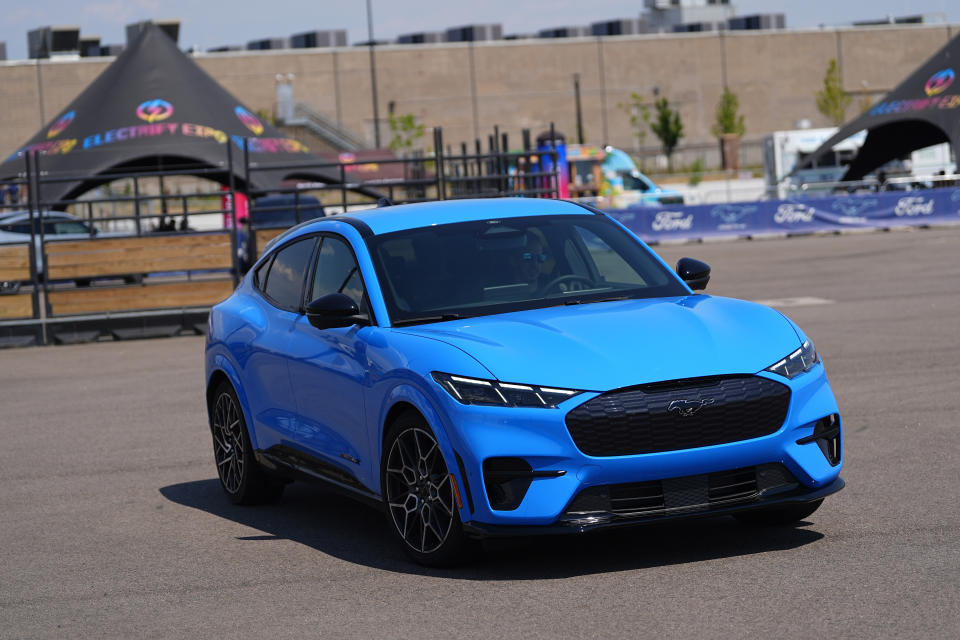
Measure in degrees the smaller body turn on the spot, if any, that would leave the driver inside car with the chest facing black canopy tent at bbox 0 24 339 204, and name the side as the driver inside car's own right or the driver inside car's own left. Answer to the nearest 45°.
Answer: approximately 135° to the driver inside car's own left

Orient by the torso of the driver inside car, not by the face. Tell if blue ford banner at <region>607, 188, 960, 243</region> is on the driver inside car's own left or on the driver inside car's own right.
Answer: on the driver inside car's own left

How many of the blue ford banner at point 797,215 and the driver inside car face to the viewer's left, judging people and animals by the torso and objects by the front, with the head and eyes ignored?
0

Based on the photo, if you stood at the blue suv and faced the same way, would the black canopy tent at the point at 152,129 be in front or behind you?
behind

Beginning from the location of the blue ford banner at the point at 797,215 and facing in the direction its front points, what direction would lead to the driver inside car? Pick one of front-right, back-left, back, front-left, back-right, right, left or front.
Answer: front

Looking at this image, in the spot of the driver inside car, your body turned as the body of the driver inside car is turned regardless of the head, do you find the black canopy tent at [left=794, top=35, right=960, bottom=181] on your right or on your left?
on your left

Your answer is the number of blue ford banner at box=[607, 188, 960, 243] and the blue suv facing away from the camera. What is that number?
0

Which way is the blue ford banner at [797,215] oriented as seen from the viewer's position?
toward the camera

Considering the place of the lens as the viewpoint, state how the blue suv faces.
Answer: facing the viewer and to the right of the viewer

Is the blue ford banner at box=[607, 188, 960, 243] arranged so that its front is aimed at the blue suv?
yes

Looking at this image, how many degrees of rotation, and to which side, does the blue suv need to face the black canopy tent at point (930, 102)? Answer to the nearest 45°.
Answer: approximately 135° to its left
